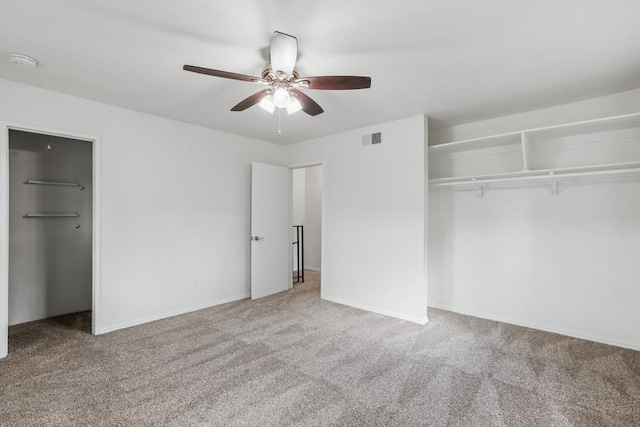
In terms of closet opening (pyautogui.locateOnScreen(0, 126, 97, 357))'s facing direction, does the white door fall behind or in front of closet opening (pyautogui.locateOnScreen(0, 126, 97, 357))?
in front

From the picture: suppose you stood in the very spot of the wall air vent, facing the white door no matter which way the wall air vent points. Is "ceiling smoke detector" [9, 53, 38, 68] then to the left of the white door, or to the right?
left

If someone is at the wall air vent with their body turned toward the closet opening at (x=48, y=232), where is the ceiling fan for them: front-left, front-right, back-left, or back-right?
front-left

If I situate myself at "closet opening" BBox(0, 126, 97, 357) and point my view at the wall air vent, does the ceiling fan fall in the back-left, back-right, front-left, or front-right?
front-right

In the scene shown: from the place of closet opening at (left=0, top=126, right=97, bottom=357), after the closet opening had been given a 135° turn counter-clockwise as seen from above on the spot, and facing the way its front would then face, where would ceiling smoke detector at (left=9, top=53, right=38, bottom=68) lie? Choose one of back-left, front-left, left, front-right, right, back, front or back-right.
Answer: back

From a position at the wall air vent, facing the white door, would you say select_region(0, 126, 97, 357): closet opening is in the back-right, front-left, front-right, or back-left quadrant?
front-left

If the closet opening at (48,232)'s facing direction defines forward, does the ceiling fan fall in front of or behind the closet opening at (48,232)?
in front

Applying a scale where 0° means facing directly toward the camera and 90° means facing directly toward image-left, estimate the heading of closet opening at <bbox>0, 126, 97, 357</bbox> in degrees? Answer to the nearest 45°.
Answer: approximately 315°

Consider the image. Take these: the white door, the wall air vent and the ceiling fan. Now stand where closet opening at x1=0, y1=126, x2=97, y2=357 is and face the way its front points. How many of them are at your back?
0
